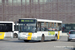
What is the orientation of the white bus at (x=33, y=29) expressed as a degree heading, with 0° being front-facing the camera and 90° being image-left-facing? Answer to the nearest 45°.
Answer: approximately 45°

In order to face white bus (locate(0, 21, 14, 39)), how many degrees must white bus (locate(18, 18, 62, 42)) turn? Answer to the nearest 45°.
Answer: approximately 90° to its right
